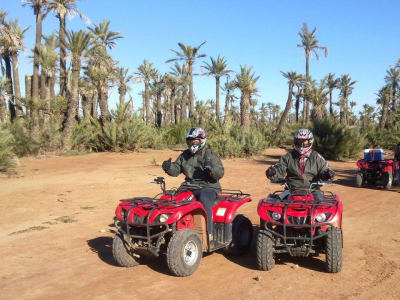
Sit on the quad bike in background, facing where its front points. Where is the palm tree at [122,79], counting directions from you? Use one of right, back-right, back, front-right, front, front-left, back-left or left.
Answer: left

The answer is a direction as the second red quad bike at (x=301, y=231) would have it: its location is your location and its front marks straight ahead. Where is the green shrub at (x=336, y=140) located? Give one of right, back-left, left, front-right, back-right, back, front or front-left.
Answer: back

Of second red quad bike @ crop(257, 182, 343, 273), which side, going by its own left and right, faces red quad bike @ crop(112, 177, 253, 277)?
right

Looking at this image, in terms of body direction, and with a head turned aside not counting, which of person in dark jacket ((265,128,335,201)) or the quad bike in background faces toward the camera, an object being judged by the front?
the person in dark jacket

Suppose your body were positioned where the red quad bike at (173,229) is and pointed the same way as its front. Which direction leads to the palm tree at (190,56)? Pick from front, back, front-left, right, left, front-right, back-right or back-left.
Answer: back-right

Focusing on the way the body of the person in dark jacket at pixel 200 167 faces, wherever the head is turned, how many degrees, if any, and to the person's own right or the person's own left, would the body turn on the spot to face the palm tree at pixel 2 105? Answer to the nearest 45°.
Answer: approximately 90° to the person's own right

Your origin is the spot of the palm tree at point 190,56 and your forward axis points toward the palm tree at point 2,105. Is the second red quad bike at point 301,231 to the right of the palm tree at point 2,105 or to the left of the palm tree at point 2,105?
left

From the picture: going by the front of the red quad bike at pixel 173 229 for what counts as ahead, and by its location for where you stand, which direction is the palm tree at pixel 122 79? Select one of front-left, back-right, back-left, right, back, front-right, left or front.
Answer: back-right

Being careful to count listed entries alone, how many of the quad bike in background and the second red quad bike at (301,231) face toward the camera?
1

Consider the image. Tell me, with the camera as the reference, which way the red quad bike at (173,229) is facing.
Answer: facing the viewer and to the left of the viewer

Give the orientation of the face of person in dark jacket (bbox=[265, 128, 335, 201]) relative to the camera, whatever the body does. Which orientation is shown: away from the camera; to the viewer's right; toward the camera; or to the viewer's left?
toward the camera

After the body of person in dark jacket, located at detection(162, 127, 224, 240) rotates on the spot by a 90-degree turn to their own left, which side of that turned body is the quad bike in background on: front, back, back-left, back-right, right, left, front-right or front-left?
left

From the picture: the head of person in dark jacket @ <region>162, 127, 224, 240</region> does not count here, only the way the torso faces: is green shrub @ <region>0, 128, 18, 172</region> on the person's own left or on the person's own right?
on the person's own right

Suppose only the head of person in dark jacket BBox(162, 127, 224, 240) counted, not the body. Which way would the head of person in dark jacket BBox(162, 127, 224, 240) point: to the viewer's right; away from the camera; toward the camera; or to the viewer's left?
toward the camera

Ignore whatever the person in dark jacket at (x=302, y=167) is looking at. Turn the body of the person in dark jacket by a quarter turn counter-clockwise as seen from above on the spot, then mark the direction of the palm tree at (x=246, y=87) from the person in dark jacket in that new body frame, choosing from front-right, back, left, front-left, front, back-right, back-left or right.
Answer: left

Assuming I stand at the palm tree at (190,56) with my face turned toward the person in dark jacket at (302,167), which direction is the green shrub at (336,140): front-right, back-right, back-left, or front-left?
front-left

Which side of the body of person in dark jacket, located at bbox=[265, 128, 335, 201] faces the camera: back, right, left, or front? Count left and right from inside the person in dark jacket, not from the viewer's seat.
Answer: front
